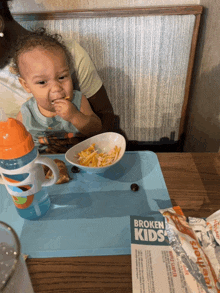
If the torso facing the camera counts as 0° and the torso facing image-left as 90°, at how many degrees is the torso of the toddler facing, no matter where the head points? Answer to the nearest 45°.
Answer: approximately 0°

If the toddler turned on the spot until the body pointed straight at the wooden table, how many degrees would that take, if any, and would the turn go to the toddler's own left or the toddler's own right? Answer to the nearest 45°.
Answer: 0° — they already face it

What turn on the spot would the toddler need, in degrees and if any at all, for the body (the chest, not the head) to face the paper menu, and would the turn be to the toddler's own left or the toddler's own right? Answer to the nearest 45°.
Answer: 0° — they already face it
